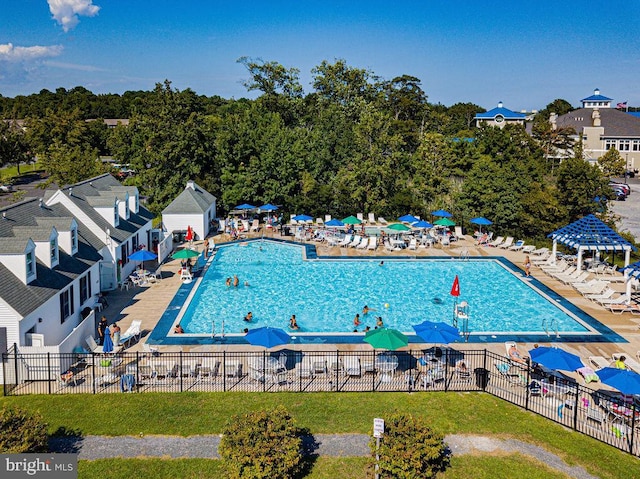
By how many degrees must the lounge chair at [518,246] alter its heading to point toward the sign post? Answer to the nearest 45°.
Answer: approximately 45° to its left

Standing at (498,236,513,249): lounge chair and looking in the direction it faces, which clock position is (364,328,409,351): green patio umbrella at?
The green patio umbrella is roughly at 11 o'clock from the lounge chair.

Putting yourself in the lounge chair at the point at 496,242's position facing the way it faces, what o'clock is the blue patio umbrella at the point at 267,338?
The blue patio umbrella is roughly at 11 o'clock from the lounge chair.

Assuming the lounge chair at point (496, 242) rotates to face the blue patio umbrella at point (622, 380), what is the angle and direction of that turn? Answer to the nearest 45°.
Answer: approximately 45° to its left
